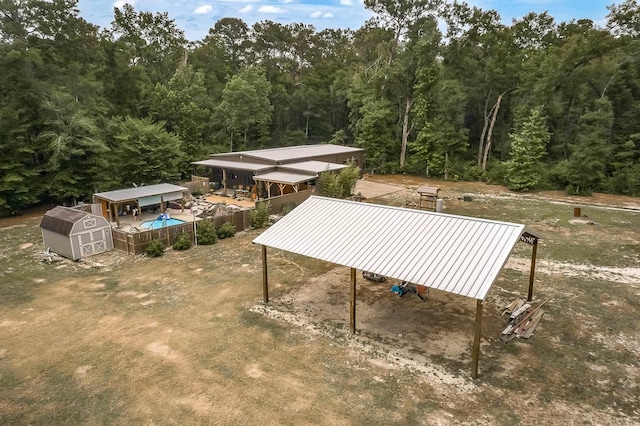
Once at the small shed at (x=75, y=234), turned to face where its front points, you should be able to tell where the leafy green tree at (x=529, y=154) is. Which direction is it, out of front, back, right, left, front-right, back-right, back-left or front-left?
front-left

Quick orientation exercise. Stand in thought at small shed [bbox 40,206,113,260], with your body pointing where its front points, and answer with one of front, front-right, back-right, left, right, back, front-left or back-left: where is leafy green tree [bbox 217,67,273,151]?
left

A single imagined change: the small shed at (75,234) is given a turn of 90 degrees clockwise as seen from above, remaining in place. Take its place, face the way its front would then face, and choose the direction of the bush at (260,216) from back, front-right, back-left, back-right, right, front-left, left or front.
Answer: back-left

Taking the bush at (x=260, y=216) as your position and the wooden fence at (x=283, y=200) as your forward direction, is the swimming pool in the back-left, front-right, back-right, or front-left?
back-left

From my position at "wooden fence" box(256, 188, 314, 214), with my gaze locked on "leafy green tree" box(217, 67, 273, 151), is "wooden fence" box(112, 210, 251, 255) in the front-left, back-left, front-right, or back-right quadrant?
back-left

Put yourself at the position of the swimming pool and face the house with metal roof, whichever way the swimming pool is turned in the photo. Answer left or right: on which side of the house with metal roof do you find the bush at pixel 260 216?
right

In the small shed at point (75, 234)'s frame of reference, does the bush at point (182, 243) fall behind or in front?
in front

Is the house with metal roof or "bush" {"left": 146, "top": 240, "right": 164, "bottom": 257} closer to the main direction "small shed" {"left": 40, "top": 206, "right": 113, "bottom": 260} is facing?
the bush

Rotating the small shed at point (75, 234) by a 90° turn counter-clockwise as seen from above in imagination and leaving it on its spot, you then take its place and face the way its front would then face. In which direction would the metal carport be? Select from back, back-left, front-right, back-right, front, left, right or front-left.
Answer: right

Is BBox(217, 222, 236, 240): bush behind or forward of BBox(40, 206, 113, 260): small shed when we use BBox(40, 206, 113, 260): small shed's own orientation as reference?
forward

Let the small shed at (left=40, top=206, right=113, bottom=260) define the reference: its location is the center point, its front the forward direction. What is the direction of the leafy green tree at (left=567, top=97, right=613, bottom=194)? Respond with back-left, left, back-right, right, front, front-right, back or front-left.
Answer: front-left

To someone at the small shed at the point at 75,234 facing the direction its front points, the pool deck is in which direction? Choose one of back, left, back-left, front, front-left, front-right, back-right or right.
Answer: left

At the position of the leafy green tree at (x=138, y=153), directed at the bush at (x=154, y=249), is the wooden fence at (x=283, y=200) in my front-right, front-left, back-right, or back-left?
front-left

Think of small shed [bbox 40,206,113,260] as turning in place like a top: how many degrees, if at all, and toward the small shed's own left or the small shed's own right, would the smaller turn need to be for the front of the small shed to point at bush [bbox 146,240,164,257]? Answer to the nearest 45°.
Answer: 0° — it already faces it

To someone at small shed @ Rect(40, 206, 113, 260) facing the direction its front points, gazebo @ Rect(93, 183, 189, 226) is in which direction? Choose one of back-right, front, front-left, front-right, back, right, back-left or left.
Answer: left

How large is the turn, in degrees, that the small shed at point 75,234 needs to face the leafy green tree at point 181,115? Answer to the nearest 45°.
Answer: approximately 90° to its left

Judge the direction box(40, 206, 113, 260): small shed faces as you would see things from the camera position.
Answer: facing the viewer and to the right of the viewer
